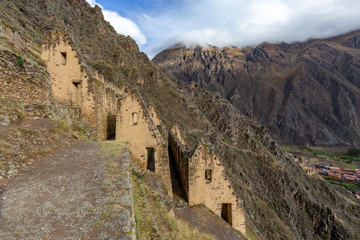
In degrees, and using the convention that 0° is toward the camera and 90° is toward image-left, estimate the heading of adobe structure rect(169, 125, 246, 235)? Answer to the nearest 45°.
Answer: approximately 0°
